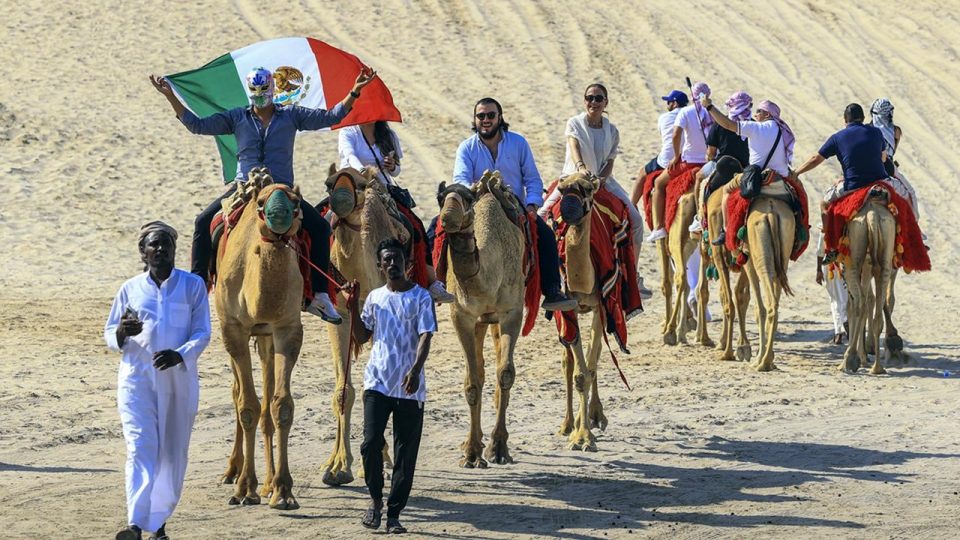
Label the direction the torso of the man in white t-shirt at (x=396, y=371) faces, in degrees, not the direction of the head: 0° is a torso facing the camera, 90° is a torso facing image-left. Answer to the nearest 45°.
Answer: approximately 0°

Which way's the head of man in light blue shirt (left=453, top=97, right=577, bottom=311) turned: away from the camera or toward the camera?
toward the camera

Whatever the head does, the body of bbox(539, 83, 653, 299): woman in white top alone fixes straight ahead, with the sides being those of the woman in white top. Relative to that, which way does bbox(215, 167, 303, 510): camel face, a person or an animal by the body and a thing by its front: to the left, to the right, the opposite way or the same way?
the same way

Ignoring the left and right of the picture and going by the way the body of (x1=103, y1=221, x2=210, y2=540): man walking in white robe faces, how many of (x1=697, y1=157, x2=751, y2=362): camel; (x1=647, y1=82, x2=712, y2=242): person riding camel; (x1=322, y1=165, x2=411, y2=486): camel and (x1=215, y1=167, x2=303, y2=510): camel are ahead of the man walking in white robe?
0

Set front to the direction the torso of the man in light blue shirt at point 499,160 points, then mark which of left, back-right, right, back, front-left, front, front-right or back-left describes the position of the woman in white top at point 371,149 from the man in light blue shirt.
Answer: right

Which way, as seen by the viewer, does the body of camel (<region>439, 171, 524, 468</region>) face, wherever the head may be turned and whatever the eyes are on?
toward the camera

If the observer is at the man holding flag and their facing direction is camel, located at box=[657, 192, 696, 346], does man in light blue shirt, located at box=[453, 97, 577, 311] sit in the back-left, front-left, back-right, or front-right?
front-right

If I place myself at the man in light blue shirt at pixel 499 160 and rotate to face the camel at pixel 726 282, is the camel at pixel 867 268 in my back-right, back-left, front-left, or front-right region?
front-right

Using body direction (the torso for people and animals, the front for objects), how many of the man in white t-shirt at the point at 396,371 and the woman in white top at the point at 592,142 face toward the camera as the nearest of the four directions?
2

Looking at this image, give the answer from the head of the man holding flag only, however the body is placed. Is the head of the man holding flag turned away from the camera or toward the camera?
toward the camera

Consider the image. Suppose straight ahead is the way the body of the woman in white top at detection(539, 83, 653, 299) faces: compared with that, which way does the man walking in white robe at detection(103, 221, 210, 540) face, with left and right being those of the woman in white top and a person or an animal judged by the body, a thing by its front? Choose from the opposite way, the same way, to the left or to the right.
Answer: the same way

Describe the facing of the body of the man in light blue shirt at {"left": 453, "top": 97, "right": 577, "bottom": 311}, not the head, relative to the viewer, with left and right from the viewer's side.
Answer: facing the viewer

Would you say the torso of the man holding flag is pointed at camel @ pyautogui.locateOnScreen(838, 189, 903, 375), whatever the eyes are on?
no

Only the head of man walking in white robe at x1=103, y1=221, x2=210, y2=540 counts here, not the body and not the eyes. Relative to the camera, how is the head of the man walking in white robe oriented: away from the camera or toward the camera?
toward the camera

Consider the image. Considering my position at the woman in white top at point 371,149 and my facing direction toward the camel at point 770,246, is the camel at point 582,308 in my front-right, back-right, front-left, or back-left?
front-right

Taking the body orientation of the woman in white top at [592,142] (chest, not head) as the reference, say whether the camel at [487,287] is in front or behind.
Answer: in front
